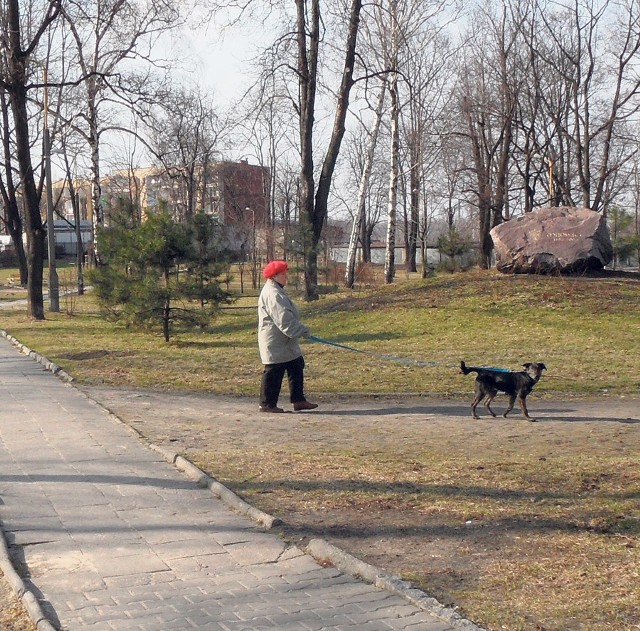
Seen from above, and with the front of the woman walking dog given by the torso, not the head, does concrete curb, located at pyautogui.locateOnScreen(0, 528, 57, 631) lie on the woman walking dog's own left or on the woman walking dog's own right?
on the woman walking dog's own right

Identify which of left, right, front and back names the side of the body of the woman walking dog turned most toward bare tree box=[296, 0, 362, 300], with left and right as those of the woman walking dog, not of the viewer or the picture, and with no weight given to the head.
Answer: left

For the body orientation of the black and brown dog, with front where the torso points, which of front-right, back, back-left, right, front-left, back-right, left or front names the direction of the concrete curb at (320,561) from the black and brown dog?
right

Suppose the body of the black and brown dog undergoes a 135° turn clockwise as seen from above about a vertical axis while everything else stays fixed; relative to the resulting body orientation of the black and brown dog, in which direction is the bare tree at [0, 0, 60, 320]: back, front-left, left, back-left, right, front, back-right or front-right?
right

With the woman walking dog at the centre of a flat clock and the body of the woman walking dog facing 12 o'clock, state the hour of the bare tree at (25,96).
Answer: The bare tree is roughly at 8 o'clock from the woman walking dog.

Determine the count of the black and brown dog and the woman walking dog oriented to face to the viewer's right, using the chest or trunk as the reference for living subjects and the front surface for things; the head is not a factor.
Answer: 2

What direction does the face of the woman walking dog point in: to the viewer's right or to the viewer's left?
to the viewer's right

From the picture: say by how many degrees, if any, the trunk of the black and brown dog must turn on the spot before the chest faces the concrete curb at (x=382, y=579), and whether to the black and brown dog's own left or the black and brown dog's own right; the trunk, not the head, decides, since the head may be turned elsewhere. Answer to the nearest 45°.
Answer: approximately 90° to the black and brown dog's own right

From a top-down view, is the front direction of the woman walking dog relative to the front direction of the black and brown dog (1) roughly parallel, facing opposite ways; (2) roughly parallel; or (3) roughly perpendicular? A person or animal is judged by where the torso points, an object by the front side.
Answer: roughly parallel

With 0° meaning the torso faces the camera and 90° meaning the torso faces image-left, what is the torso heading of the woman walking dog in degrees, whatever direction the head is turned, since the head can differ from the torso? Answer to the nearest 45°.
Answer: approximately 270°

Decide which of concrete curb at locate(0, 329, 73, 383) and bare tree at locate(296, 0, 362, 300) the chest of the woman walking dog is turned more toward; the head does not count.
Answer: the bare tree

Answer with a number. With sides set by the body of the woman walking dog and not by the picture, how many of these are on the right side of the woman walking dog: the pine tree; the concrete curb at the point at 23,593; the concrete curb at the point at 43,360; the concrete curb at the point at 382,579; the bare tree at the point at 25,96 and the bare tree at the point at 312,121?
2

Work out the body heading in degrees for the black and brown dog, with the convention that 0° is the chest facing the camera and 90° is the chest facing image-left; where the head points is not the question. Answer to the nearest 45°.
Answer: approximately 270°
